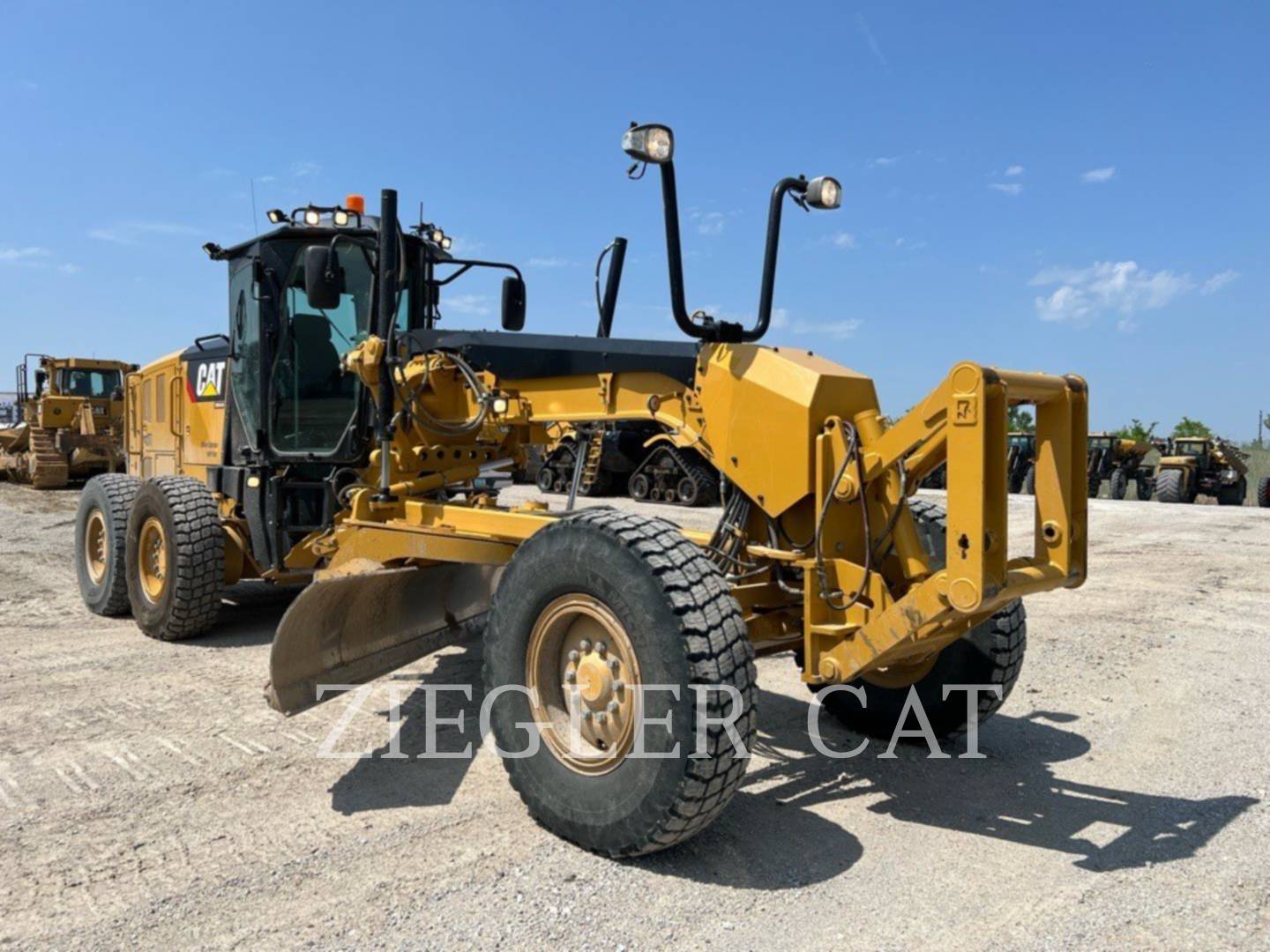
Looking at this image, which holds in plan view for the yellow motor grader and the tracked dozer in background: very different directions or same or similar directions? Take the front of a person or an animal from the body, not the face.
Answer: very different directions

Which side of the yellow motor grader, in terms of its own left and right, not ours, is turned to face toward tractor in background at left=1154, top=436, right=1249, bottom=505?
left

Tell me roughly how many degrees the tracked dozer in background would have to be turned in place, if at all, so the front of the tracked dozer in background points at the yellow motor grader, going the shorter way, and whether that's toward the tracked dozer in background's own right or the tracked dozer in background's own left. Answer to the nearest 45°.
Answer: approximately 135° to the tracked dozer in background's own left

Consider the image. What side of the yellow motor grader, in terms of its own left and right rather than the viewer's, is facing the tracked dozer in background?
back

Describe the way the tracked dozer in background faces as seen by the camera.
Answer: facing away from the viewer and to the left of the viewer

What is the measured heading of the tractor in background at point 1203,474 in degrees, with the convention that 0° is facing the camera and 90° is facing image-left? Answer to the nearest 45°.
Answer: approximately 45°

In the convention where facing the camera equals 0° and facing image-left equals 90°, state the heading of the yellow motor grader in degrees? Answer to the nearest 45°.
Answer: approximately 315°
